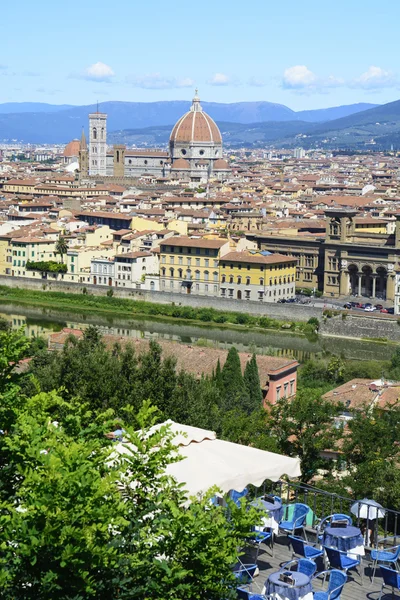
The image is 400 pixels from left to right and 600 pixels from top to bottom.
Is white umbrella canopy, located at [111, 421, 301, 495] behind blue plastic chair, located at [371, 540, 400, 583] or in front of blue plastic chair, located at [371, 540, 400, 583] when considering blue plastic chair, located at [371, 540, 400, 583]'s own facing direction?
in front

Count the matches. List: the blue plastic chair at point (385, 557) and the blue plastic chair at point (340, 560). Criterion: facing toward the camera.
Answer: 0

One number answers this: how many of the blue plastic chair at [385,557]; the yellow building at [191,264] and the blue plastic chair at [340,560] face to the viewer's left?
1

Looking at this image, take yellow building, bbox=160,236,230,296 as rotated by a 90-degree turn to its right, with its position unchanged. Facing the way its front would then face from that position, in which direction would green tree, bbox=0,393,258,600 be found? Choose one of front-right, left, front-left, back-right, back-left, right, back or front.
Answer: left

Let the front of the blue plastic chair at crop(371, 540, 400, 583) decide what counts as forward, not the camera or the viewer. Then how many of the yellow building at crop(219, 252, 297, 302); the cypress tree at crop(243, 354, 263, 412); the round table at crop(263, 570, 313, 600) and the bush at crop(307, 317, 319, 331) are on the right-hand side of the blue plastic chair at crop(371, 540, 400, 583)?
3

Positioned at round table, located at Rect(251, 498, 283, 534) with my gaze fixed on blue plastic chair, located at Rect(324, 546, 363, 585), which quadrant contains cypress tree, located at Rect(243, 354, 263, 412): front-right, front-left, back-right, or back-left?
back-left

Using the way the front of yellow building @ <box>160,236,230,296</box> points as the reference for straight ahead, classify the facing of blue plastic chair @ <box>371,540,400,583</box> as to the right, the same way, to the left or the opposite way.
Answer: to the right

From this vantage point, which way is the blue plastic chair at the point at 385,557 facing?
to the viewer's left

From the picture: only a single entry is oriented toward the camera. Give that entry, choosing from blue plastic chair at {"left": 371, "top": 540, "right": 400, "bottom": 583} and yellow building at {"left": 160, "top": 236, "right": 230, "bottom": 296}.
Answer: the yellow building

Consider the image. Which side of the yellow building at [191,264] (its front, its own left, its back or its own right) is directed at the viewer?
front

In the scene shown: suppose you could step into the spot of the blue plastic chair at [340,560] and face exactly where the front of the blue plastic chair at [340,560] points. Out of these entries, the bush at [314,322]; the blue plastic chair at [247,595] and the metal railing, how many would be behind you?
1

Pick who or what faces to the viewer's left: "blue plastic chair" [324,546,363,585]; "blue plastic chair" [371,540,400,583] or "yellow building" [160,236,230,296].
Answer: "blue plastic chair" [371,540,400,583]

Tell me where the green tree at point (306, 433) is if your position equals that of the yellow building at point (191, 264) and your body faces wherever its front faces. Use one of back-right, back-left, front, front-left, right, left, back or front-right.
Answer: front

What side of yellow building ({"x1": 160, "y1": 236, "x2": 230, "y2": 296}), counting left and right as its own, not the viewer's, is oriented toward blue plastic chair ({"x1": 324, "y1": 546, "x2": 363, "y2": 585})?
front

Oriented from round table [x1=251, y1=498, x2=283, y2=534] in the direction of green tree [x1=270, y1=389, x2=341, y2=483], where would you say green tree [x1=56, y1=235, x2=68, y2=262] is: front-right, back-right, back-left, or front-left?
front-left

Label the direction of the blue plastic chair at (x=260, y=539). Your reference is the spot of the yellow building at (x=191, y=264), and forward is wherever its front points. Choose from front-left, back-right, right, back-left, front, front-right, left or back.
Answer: front

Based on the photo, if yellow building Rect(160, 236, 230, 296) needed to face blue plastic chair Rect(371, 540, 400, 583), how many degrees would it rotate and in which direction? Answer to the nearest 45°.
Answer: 0° — it already faces it

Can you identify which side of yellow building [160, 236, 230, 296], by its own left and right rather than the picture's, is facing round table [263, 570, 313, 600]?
front

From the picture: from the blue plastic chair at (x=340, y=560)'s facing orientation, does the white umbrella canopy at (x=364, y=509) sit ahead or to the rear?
ahead
